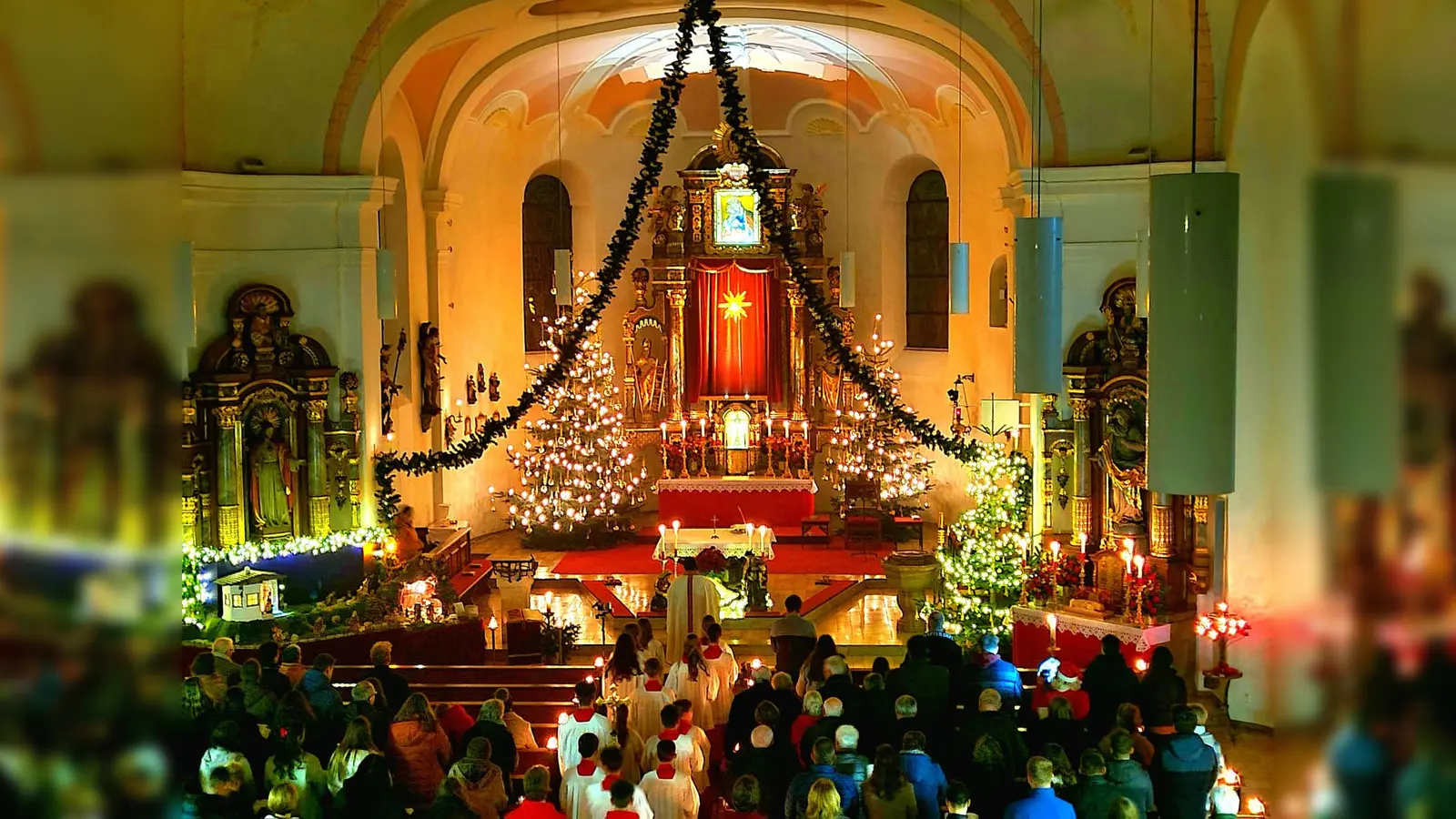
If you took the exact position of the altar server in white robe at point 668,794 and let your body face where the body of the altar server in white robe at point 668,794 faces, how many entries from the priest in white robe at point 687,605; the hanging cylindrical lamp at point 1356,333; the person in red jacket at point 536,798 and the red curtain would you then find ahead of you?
2

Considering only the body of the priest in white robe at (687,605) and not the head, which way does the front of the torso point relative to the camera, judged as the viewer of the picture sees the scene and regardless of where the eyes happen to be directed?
away from the camera

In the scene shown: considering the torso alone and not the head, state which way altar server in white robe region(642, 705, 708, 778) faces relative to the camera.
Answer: away from the camera

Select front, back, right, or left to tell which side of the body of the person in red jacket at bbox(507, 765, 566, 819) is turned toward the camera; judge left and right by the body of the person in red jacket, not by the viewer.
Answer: back

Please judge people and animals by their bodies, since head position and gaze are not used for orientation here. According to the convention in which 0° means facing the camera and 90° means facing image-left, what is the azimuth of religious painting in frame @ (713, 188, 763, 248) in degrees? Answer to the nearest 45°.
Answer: approximately 0°

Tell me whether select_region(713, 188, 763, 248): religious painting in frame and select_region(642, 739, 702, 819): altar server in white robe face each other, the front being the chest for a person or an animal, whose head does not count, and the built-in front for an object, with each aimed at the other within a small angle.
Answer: yes

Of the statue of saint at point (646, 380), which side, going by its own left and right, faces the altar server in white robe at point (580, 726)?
front

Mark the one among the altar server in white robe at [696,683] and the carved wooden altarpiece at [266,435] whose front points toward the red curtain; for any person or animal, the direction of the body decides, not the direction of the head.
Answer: the altar server in white robe

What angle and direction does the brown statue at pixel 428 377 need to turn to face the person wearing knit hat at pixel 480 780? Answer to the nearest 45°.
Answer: approximately 90° to its right

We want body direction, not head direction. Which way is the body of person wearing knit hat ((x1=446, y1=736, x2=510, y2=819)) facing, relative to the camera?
away from the camera

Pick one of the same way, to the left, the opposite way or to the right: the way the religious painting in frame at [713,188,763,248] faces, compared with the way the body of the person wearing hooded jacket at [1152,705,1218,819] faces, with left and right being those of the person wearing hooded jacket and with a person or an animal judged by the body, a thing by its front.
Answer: the opposite way

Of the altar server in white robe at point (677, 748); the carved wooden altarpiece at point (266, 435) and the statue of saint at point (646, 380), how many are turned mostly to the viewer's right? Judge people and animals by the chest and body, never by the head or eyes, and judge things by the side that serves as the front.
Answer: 0

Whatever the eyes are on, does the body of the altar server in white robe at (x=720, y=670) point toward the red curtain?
yes

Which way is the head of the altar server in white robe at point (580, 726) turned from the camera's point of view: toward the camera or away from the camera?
away from the camera

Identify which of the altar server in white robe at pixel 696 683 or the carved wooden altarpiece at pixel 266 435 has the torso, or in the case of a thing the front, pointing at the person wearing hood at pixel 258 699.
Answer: the carved wooden altarpiece

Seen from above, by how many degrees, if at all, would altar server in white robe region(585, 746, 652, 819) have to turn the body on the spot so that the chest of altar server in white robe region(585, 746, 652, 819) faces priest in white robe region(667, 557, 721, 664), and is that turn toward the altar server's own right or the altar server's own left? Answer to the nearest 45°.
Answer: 0° — they already face them

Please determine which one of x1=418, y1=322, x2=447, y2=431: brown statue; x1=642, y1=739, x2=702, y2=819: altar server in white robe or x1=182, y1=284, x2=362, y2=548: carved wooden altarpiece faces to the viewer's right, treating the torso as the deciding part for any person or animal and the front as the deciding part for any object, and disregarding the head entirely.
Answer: the brown statue

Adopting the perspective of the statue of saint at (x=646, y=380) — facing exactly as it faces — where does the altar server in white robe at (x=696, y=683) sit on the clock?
The altar server in white robe is roughly at 12 o'clock from the statue of saint.

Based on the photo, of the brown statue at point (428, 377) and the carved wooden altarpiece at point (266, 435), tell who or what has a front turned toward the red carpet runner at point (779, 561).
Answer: the brown statue

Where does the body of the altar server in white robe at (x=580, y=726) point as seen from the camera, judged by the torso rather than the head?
away from the camera

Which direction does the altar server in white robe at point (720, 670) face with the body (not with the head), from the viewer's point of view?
away from the camera
